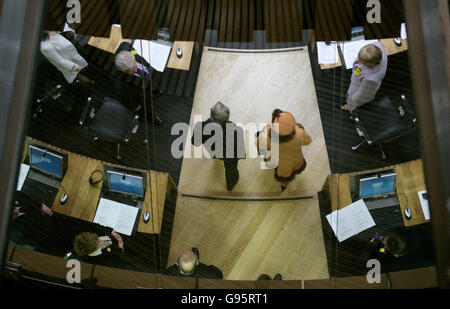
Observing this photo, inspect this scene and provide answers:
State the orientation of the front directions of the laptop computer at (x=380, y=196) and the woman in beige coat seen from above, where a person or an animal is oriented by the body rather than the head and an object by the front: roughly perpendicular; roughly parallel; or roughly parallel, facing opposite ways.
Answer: roughly parallel, facing opposite ways

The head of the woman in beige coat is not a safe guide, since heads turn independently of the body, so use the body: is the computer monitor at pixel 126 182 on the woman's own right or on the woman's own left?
on the woman's own left

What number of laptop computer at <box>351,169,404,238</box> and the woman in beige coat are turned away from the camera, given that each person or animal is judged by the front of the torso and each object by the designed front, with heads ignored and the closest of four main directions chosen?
1

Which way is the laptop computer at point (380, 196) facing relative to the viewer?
toward the camera

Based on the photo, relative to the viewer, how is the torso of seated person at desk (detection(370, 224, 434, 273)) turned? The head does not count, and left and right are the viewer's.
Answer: facing away from the viewer and to the left of the viewer

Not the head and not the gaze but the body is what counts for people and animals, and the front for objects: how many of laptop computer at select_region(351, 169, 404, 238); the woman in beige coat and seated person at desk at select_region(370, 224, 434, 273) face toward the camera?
1

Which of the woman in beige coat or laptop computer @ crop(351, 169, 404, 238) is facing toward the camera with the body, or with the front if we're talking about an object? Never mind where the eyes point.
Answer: the laptop computer

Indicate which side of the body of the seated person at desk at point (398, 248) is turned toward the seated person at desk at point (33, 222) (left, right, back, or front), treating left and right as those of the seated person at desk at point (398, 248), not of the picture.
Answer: left

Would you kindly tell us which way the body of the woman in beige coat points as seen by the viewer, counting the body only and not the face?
away from the camera
